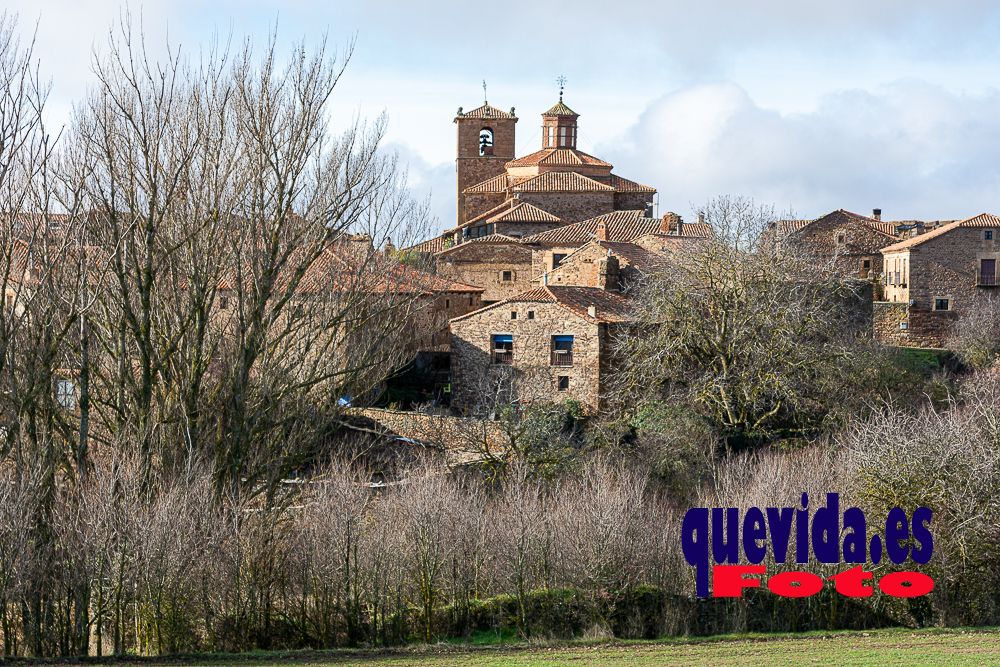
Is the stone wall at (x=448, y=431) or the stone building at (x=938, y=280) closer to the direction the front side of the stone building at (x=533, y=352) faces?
the stone wall

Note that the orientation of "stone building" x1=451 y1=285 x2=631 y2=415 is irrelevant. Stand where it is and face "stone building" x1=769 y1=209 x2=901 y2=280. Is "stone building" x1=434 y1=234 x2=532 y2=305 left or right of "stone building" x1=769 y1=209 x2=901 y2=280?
left

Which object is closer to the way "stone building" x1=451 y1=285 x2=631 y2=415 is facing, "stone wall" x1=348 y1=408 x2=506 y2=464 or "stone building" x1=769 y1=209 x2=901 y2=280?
the stone wall

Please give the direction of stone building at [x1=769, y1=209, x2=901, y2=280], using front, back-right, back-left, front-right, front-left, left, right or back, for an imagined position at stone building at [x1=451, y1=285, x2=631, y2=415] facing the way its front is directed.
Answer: back-left

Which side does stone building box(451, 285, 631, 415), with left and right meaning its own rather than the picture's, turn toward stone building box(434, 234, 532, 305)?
back

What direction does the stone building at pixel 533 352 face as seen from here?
toward the camera

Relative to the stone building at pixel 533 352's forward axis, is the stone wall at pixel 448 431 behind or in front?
in front

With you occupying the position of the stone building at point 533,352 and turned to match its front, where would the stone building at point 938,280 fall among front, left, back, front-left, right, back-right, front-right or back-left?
back-left
